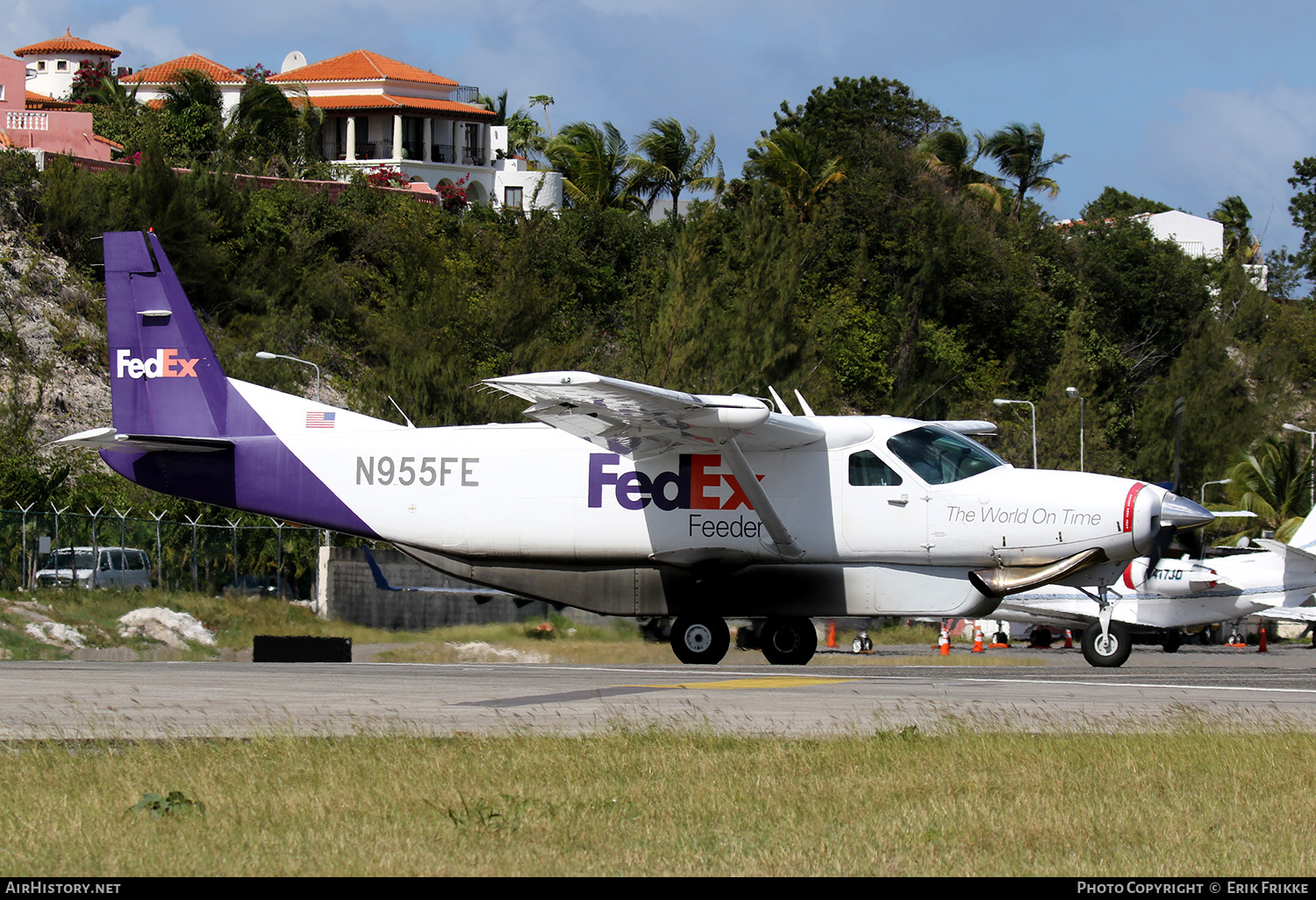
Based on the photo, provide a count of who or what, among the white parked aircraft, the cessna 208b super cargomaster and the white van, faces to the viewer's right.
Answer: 1

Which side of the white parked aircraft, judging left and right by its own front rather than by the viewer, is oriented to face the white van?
front

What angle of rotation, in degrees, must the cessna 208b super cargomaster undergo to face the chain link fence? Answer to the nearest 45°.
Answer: approximately 135° to its left

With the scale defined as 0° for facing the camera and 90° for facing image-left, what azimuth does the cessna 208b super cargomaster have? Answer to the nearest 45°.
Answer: approximately 270°

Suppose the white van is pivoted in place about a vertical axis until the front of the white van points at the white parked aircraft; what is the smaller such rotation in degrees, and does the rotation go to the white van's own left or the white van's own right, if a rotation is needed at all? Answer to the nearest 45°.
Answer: approximately 135° to the white van's own left

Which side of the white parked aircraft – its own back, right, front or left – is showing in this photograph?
left

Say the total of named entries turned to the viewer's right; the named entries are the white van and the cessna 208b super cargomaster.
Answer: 1

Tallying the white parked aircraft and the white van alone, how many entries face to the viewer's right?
0

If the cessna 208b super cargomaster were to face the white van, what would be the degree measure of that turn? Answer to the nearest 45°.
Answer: approximately 135° to its left

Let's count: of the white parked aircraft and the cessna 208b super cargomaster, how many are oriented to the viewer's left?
1

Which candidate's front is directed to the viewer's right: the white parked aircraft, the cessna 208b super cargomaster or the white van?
the cessna 208b super cargomaster
